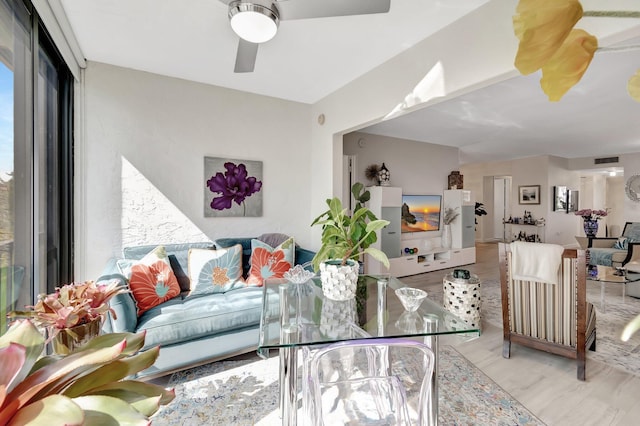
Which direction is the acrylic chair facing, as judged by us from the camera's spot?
facing away from the viewer

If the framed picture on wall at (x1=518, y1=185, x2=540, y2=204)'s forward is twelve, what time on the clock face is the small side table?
The small side table is roughly at 12 o'clock from the framed picture on wall.

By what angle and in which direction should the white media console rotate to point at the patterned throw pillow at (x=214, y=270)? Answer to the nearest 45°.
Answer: approximately 90° to its right

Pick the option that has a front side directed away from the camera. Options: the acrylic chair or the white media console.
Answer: the acrylic chair

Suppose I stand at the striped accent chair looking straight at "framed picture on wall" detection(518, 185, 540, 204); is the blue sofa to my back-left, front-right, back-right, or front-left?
back-left

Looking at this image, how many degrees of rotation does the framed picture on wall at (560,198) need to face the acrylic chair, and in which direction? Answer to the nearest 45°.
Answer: approximately 45° to its right

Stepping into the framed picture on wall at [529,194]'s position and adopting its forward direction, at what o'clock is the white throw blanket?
The white throw blanket is roughly at 12 o'clock from the framed picture on wall.

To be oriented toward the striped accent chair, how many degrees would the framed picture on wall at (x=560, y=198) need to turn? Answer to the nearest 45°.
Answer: approximately 45° to its right

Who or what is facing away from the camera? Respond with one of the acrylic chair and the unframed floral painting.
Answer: the acrylic chair

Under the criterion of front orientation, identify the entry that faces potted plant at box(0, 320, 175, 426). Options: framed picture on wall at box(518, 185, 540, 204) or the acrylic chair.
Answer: the framed picture on wall
